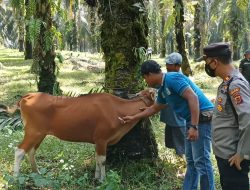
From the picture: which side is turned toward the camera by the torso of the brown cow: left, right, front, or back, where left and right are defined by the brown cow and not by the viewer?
right

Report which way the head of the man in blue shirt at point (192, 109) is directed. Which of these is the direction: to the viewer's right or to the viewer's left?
to the viewer's left

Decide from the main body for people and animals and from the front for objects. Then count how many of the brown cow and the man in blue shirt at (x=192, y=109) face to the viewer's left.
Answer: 1

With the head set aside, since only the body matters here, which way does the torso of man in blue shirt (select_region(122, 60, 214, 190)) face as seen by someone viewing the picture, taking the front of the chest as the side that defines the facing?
to the viewer's left

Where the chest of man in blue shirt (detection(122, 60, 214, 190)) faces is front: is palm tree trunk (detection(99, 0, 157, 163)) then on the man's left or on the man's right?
on the man's right

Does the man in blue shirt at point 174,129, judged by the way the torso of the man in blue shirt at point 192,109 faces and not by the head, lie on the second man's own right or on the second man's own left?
on the second man's own right

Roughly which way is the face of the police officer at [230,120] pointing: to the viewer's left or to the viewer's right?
to the viewer's left

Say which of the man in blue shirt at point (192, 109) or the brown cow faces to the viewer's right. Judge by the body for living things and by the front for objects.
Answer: the brown cow

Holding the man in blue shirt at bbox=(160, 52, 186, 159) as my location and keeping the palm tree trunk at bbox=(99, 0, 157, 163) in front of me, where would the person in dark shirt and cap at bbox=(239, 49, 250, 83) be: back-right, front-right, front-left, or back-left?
back-right

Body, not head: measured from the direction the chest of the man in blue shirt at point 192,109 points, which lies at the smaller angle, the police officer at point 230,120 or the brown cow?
the brown cow

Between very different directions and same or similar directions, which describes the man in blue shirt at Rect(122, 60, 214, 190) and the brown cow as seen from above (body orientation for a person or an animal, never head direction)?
very different directions

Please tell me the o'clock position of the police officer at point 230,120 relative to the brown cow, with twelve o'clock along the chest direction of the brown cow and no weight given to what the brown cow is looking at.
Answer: The police officer is roughly at 2 o'clock from the brown cow.
